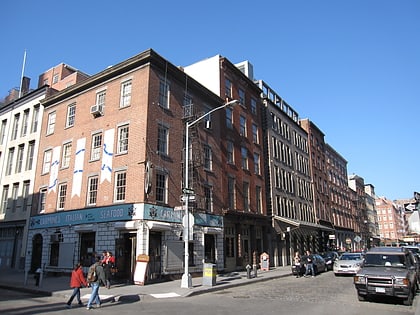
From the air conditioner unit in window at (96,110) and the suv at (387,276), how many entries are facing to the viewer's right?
0

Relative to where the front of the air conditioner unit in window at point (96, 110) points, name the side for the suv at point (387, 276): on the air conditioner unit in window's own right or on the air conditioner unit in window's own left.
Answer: on the air conditioner unit in window's own left

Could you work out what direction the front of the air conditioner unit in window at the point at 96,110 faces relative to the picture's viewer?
facing the viewer and to the left of the viewer

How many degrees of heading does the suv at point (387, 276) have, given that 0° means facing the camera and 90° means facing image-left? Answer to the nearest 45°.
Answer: approximately 0°

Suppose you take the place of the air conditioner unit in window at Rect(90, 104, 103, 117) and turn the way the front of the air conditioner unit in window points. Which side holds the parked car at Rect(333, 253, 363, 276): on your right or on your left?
on your left

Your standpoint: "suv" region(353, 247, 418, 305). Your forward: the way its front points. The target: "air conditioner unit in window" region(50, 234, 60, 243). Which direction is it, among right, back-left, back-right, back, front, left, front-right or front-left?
right

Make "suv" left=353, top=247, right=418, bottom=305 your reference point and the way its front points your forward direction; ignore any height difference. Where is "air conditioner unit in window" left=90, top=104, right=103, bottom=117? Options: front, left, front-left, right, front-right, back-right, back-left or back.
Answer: right
